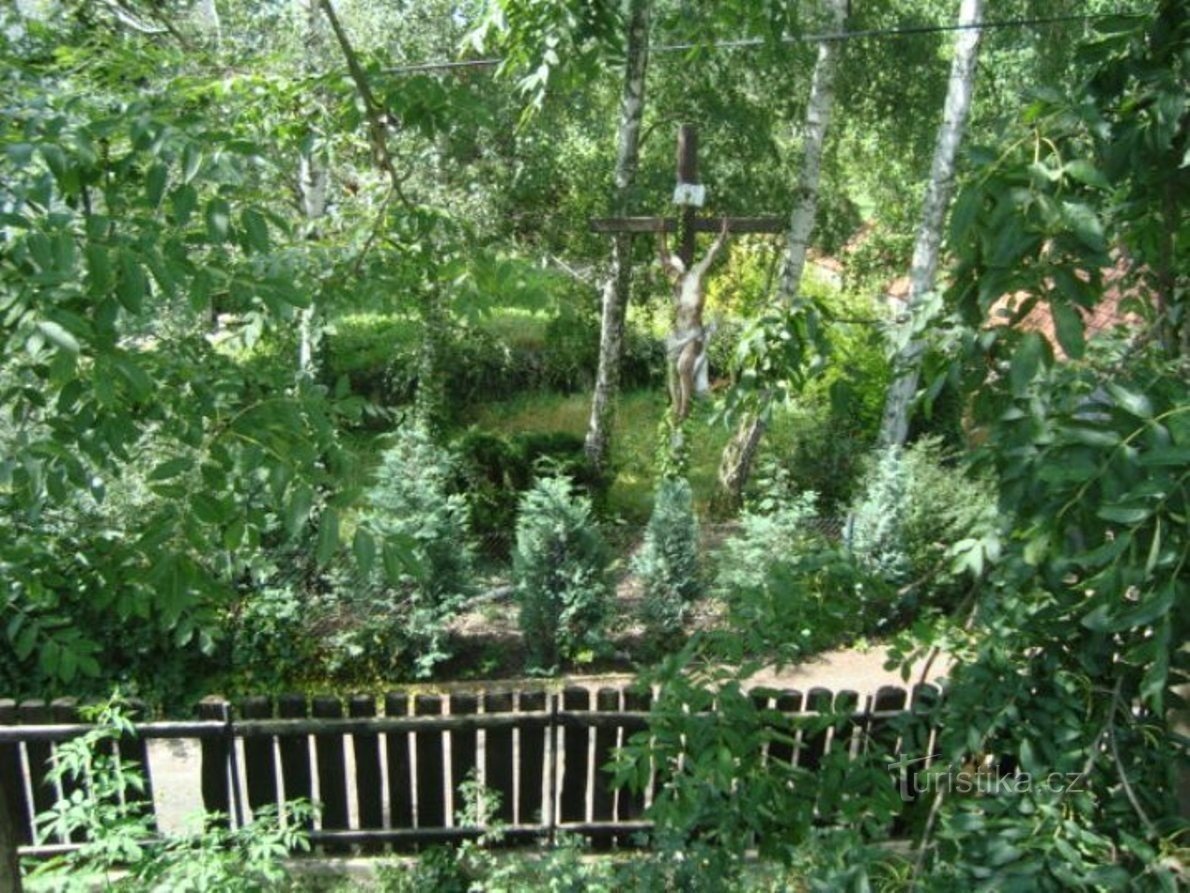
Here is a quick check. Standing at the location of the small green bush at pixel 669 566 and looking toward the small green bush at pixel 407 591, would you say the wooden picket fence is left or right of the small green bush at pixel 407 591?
left

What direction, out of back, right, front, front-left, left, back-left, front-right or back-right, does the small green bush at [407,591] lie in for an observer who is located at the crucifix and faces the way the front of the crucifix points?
front-right

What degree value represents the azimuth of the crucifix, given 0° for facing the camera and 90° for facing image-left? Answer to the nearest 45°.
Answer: approximately 0°

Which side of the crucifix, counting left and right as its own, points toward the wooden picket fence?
front
